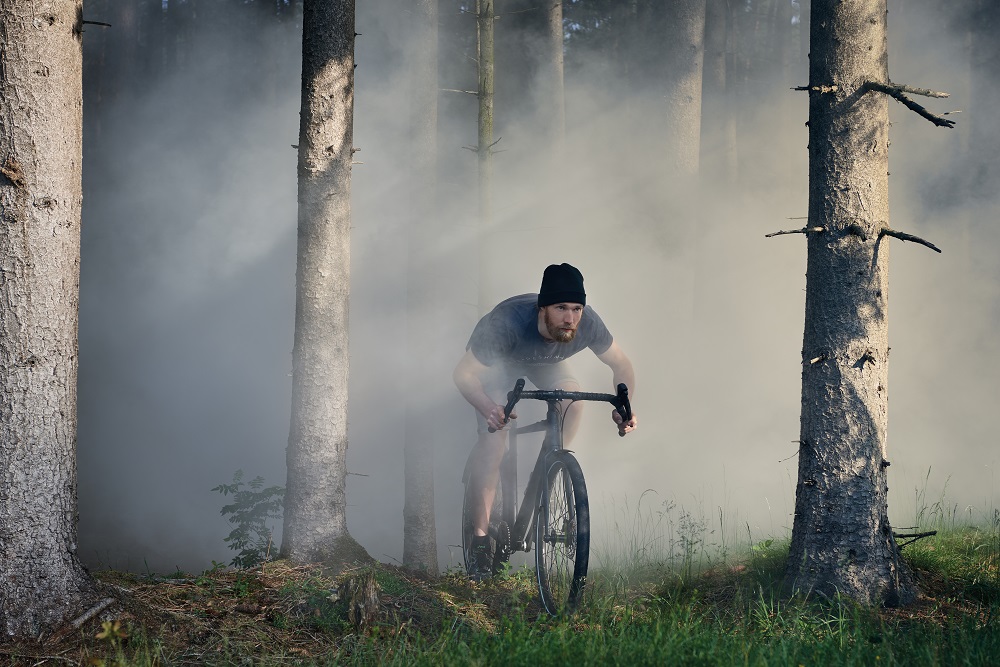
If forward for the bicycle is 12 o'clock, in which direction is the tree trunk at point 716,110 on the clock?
The tree trunk is roughly at 8 o'clock from the bicycle.

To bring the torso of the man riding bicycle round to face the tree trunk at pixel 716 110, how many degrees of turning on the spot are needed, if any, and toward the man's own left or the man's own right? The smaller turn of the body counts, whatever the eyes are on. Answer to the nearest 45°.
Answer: approximately 135° to the man's own left

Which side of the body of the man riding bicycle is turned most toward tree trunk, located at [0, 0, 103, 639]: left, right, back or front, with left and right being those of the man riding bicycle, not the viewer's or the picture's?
right

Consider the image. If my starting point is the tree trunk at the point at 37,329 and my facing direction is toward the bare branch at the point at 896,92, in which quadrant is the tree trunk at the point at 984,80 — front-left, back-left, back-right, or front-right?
front-left

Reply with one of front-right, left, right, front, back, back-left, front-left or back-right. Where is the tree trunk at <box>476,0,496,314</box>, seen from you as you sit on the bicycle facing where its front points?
back-left

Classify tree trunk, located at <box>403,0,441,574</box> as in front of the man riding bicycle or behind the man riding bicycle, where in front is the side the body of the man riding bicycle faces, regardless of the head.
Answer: behind

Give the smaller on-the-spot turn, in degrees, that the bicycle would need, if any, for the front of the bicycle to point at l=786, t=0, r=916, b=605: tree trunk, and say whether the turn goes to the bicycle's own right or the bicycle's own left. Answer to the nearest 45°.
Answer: approximately 45° to the bicycle's own left

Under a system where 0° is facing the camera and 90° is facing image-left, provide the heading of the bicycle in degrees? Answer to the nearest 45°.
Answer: approximately 315°

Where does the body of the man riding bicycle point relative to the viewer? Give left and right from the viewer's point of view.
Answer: facing the viewer and to the right of the viewer

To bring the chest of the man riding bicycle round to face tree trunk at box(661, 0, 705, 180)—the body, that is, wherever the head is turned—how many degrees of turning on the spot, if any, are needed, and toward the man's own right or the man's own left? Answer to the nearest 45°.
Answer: approximately 135° to the man's own left
